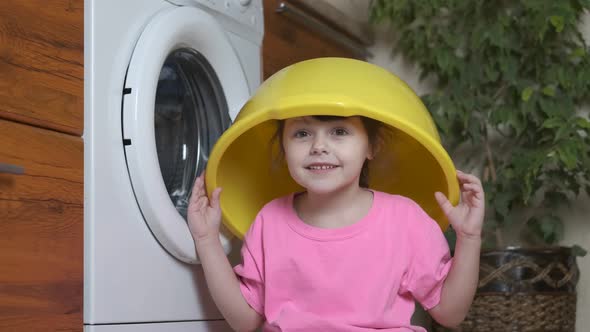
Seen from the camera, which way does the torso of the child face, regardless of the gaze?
toward the camera

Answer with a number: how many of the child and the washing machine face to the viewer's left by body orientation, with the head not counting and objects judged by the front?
0

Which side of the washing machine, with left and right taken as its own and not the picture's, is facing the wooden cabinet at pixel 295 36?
left

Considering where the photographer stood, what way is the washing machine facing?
facing the viewer and to the right of the viewer

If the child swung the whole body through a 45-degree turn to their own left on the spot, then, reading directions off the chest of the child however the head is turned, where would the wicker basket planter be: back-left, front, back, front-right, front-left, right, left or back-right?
left

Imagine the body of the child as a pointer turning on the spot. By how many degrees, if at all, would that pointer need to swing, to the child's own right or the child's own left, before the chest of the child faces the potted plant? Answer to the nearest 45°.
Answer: approximately 135° to the child's own left
